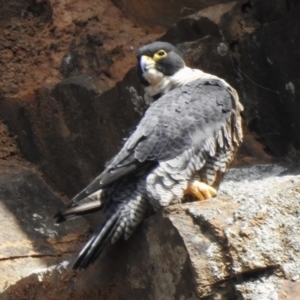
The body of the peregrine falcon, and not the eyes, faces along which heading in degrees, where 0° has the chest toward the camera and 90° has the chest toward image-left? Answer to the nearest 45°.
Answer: approximately 270°
